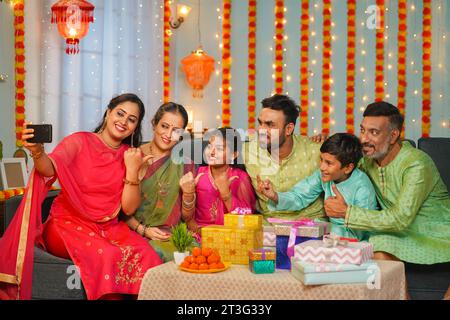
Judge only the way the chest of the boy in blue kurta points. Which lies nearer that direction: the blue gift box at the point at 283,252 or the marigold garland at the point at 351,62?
the blue gift box

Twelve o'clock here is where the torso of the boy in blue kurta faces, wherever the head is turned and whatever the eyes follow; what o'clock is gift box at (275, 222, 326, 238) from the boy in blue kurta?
The gift box is roughly at 11 o'clock from the boy in blue kurta.

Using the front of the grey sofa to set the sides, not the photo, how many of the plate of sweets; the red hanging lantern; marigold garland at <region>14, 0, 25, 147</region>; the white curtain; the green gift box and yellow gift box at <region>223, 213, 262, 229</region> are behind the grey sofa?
3

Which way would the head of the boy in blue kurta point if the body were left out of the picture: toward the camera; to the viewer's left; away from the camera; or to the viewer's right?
to the viewer's left

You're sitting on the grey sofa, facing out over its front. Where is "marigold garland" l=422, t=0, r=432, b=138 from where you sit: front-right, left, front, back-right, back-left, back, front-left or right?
back-left

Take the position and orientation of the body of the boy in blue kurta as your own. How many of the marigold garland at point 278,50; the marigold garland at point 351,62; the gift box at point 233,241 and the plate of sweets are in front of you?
2

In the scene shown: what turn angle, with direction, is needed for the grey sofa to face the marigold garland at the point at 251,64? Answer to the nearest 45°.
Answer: approximately 135° to its left

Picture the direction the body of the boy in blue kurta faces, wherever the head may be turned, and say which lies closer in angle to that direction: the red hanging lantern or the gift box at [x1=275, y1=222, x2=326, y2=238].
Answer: the gift box

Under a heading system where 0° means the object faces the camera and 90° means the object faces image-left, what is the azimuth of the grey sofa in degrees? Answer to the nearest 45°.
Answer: approximately 0°

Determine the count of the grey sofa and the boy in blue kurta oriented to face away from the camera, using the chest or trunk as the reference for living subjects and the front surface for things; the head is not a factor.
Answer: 0

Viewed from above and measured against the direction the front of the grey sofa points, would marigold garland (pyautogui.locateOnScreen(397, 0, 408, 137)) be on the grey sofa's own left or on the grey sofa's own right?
on the grey sofa's own left

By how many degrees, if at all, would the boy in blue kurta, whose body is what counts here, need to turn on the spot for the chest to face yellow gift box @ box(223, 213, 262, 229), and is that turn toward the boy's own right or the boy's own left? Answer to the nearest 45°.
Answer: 0° — they already face it

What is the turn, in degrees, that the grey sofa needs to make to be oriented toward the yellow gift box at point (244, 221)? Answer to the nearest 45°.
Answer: approximately 45° to its left
